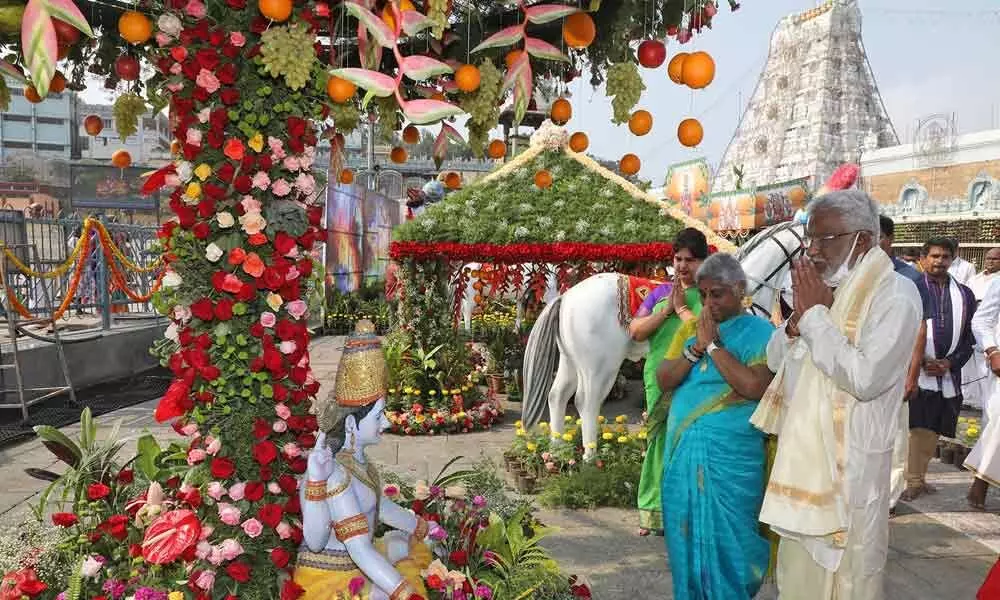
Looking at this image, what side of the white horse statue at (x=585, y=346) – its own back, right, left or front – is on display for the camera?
right

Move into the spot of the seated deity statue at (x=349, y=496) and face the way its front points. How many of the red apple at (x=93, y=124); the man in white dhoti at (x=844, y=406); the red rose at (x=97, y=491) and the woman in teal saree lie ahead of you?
2

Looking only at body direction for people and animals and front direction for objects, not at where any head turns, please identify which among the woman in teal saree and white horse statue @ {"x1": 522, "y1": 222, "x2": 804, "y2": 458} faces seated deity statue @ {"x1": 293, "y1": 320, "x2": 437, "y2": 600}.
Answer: the woman in teal saree

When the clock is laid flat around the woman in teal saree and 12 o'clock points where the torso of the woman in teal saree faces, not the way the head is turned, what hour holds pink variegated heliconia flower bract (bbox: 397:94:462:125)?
The pink variegated heliconia flower bract is roughly at 12 o'clock from the woman in teal saree.

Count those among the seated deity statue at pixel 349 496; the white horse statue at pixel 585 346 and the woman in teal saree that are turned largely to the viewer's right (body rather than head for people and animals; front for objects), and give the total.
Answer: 2

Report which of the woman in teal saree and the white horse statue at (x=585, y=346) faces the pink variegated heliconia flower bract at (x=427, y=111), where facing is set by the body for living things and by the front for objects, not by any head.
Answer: the woman in teal saree

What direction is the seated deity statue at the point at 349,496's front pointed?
to the viewer's right

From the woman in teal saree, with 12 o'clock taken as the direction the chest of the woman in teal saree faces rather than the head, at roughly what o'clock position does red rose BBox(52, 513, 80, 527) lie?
The red rose is roughly at 1 o'clock from the woman in teal saree.

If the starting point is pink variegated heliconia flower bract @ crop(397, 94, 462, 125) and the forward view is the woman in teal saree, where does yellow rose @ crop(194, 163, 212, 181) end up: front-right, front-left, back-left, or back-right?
back-left

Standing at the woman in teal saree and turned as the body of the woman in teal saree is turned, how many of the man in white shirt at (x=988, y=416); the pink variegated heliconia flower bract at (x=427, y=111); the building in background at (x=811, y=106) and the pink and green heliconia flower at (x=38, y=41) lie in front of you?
2

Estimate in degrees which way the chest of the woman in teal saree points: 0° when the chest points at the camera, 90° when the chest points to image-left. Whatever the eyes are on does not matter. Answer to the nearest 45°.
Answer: approximately 45°

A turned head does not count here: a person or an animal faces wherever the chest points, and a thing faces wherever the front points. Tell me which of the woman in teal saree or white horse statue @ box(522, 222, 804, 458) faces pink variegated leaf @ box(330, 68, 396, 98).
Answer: the woman in teal saree

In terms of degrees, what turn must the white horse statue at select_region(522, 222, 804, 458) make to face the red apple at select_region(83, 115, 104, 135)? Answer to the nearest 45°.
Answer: approximately 135° to its right

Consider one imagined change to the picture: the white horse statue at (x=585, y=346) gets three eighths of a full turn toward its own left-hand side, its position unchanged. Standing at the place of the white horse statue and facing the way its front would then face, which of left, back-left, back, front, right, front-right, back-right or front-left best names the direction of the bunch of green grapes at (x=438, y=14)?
back-left
